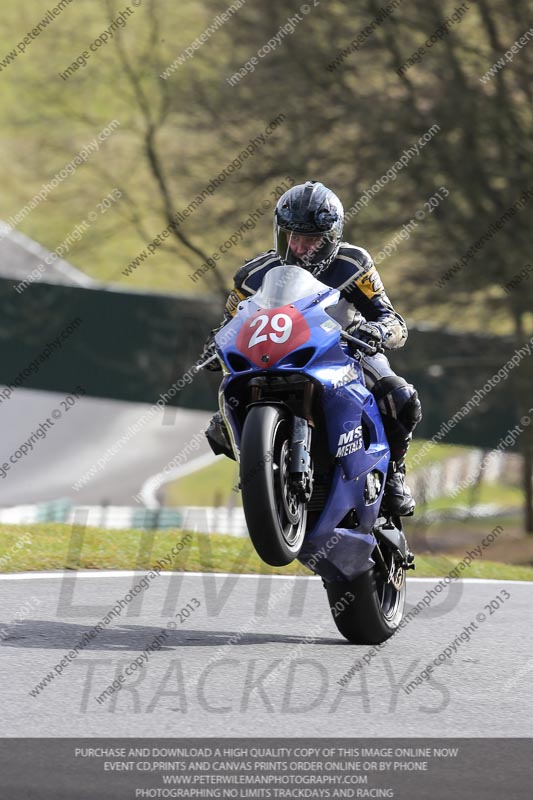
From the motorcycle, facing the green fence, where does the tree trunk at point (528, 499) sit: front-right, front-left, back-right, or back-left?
front-right

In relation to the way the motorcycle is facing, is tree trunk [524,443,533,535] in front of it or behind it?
behind

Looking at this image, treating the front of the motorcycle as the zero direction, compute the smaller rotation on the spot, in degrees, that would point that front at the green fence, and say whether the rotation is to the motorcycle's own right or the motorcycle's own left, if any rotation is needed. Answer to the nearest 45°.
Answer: approximately 135° to the motorcycle's own right

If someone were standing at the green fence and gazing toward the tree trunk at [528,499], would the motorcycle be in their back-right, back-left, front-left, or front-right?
front-right
